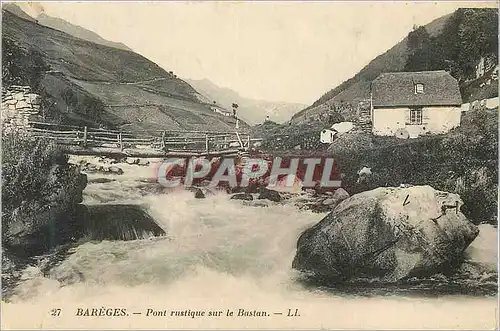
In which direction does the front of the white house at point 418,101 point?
toward the camera

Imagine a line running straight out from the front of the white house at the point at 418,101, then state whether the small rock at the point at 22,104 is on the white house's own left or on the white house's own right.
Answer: on the white house's own right

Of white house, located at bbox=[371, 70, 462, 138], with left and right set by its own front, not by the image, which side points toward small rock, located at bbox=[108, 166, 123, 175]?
right

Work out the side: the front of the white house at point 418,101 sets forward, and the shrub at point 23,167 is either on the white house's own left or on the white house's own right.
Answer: on the white house's own right
